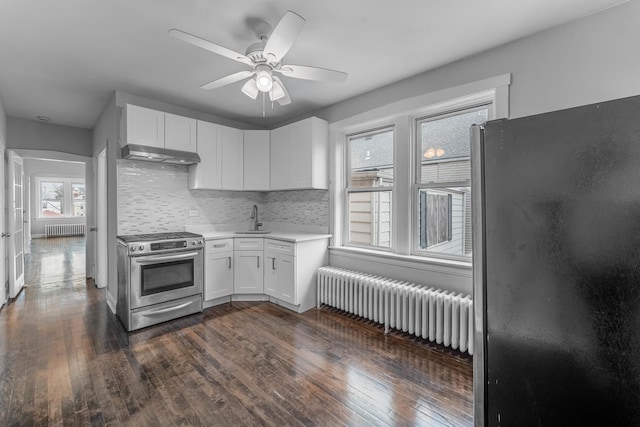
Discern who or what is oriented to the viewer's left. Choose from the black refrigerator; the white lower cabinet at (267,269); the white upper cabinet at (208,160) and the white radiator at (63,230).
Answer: the black refrigerator

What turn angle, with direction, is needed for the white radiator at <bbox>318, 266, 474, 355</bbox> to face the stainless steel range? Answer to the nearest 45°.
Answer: approximately 45° to its right

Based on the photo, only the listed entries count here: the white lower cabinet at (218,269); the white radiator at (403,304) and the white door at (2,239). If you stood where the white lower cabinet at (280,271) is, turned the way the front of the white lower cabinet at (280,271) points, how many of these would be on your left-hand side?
1

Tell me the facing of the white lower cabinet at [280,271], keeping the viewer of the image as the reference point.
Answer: facing the viewer and to the left of the viewer

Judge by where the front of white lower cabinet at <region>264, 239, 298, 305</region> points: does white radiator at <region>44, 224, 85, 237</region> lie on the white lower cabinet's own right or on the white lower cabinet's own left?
on the white lower cabinet's own right

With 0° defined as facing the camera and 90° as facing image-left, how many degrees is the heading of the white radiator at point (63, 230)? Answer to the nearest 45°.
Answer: approximately 0°

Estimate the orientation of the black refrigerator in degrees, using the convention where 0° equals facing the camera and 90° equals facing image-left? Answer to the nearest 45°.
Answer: approximately 90°

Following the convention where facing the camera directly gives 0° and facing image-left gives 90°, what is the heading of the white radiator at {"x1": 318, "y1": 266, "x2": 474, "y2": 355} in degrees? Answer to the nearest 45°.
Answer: approximately 45°

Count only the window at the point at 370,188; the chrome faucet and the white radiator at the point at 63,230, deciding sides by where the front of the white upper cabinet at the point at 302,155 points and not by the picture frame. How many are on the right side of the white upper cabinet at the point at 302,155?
2

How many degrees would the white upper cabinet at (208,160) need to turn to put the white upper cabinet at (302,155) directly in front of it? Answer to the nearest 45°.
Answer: approximately 45° to its left
